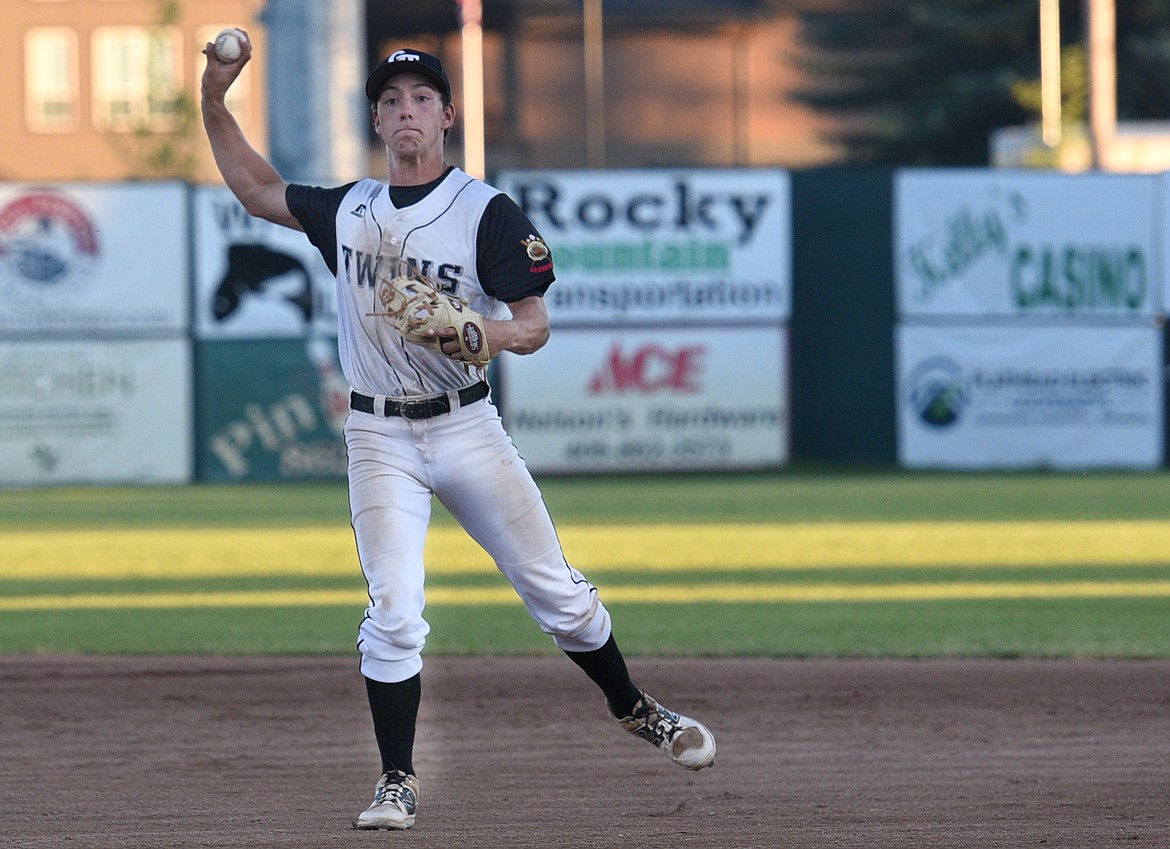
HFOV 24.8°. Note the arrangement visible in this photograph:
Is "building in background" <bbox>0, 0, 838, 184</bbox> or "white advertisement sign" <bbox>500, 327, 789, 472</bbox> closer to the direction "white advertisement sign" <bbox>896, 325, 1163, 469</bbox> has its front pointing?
the white advertisement sign

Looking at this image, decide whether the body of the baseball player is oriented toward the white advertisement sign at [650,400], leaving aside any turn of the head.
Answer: no

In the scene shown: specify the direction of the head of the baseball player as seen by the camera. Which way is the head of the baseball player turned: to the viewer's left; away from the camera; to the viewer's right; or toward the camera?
toward the camera

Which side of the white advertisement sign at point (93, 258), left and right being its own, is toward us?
front

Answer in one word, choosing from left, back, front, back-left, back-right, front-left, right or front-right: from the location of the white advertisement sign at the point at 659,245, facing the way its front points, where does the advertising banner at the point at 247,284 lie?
right

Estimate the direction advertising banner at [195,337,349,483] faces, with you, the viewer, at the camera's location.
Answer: facing the viewer

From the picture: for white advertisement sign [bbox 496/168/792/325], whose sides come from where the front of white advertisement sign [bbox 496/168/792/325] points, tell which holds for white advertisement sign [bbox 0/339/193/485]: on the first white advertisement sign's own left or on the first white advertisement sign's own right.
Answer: on the first white advertisement sign's own right

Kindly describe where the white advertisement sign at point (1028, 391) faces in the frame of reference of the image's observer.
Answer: facing the viewer

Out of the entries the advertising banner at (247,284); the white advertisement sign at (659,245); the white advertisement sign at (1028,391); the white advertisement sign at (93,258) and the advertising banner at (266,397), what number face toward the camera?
5

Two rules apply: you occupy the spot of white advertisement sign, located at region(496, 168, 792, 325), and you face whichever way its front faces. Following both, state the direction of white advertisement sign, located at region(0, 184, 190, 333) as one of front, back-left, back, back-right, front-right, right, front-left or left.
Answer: right

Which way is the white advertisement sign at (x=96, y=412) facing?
toward the camera

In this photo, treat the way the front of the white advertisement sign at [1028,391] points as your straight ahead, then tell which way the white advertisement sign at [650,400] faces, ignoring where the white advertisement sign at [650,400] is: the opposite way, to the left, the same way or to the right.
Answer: the same way

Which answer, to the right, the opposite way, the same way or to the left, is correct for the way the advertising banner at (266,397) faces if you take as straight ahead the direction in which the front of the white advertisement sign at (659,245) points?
the same way

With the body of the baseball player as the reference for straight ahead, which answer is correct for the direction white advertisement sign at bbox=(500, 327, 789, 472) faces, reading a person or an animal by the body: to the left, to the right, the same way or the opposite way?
the same way

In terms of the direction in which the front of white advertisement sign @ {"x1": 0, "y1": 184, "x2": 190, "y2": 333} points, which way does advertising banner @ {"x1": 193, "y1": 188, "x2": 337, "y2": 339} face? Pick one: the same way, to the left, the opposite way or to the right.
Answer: the same way

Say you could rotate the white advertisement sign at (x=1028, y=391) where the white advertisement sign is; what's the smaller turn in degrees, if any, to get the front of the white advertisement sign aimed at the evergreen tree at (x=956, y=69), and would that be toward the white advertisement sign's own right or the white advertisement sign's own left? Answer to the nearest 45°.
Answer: approximately 180°

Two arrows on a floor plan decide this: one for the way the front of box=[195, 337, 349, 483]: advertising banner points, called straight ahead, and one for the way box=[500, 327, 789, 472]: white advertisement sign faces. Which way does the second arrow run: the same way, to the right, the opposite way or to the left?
the same way
